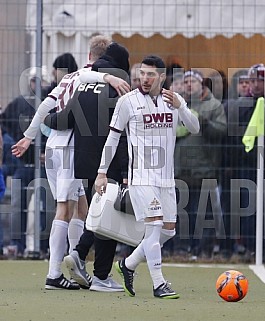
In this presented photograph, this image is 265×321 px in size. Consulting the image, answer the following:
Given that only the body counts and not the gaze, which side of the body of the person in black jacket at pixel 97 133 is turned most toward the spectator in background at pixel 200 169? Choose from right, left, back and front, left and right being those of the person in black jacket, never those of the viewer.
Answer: front

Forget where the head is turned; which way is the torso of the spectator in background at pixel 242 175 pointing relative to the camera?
toward the camera

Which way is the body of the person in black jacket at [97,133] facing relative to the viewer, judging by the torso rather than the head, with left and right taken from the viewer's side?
facing away from the viewer and to the right of the viewer

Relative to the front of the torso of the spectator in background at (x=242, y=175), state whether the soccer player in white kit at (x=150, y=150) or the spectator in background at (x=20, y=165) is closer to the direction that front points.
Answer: the soccer player in white kit

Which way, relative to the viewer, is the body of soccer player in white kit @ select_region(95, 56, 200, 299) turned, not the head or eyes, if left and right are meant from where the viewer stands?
facing the viewer and to the right of the viewer

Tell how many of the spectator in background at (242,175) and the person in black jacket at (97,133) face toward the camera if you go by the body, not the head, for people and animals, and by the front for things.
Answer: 1

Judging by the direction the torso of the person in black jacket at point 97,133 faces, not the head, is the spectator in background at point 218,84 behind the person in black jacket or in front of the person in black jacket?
in front

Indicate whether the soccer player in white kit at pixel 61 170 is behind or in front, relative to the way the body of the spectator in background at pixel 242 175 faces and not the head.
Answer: in front

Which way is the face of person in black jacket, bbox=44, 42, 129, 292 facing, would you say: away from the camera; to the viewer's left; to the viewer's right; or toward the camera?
away from the camera
